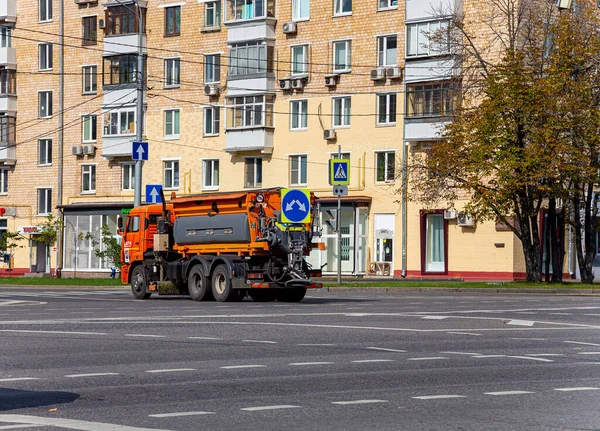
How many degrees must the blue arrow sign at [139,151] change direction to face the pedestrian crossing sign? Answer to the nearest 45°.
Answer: approximately 45° to its left

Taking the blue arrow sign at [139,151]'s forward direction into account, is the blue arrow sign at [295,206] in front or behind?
in front

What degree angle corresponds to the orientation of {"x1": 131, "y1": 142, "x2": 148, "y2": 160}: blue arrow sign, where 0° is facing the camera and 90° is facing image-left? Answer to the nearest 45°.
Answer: approximately 0°

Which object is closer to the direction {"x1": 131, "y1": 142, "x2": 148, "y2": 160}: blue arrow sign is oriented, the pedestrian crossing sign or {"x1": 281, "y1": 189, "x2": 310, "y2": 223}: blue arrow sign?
the blue arrow sign
